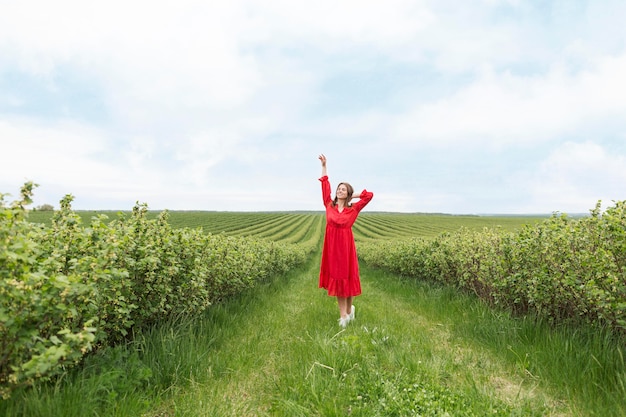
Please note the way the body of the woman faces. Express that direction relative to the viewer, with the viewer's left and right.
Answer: facing the viewer
